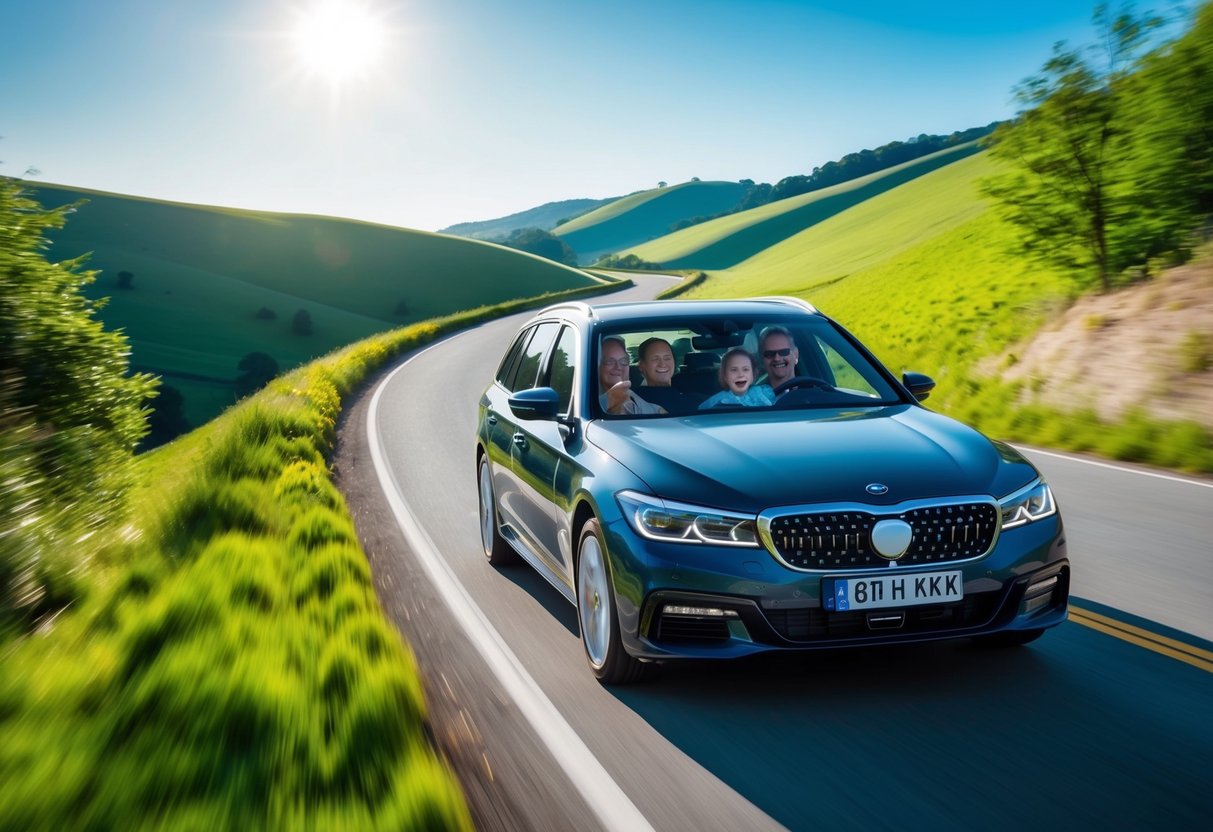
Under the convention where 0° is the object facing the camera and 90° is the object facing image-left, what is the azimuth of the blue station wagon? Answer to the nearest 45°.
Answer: approximately 315°

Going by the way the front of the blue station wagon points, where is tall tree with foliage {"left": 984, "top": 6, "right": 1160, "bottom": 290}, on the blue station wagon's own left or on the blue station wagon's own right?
on the blue station wagon's own left

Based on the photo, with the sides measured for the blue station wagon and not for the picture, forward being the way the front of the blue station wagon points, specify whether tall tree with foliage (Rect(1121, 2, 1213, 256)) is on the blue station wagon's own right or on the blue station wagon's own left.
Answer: on the blue station wagon's own left
